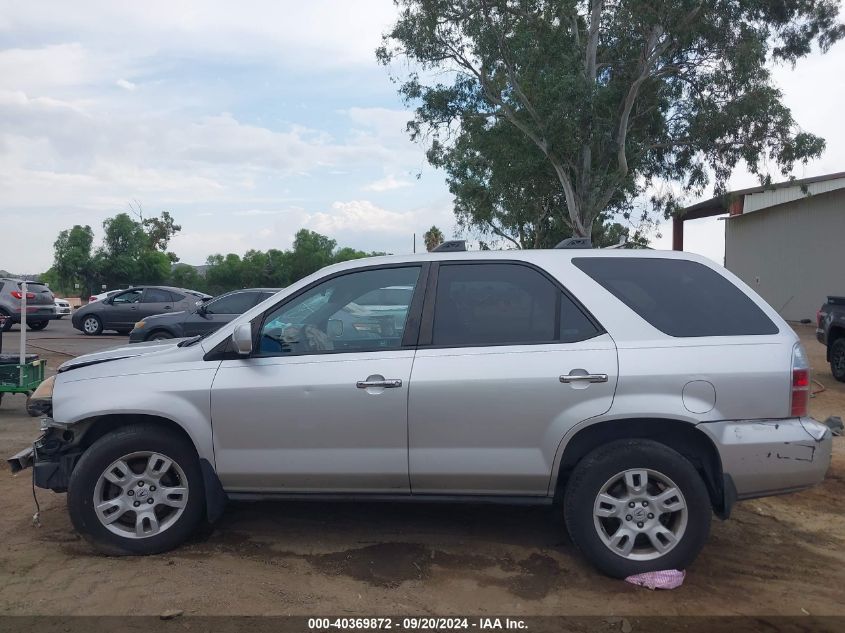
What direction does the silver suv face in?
to the viewer's left

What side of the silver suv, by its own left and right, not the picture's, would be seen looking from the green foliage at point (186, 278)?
right

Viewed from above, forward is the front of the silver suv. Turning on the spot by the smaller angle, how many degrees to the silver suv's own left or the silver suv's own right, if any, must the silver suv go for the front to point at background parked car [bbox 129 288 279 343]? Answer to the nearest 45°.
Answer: approximately 45° to the silver suv's own right

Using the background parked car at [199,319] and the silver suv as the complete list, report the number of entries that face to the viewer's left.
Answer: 2

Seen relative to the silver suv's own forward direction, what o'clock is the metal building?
The metal building is roughly at 4 o'clock from the silver suv.

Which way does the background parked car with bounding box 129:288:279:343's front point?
to the viewer's left

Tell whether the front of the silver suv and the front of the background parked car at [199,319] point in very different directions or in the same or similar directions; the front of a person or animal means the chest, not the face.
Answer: same or similar directions

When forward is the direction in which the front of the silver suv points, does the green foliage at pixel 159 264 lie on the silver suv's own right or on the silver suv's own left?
on the silver suv's own right

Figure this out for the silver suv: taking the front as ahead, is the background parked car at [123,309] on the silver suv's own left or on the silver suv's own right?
on the silver suv's own right
